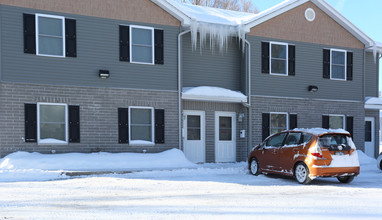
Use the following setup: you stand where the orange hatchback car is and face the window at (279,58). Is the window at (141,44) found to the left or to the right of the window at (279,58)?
left

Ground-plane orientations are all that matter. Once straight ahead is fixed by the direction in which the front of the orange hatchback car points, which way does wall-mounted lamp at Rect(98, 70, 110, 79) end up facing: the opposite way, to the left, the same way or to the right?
the opposite way

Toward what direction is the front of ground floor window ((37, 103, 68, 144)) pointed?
toward the camera

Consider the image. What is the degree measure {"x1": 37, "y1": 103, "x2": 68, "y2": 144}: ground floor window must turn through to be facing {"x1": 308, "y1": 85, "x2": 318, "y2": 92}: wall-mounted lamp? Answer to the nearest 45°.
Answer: approximately 90° to its left

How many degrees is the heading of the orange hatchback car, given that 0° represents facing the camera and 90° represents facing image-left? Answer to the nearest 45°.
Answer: approximately 135°

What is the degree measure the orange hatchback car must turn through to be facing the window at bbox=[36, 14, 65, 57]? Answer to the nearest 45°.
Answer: approximately 45° to its left

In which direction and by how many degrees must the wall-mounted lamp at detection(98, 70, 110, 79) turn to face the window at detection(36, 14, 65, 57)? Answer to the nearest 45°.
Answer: approximately 90° to its right

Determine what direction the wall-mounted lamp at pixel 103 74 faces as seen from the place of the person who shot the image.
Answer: facing the viewer

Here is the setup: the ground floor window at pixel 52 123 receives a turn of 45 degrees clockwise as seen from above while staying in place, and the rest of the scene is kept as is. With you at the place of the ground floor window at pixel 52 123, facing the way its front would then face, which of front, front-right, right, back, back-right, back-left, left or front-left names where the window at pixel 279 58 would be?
back-left

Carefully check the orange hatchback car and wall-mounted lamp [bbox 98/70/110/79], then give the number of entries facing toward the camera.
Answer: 1

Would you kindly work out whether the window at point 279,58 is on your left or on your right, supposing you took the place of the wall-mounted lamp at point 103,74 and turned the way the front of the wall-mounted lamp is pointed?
on your left

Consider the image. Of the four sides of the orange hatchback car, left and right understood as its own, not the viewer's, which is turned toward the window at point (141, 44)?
front

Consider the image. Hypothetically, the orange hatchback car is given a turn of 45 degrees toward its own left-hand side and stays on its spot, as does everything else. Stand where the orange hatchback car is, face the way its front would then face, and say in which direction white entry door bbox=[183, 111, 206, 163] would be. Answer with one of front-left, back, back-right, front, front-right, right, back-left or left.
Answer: front-right

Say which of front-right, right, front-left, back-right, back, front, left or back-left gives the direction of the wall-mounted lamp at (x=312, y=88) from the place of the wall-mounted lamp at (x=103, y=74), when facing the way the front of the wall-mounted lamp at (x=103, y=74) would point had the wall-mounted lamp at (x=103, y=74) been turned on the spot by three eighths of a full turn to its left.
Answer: front-right

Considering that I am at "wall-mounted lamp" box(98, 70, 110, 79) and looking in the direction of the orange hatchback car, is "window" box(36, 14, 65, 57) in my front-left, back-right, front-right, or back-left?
back-right

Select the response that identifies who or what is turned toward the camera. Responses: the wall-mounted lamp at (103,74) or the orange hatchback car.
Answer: the wall-mounted lamp

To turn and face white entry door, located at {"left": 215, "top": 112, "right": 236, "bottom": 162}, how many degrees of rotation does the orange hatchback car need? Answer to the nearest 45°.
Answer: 0° — it already faces it

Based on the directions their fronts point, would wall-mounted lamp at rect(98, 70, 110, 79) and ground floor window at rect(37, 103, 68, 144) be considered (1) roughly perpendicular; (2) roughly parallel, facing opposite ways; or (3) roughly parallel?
roughly parallel

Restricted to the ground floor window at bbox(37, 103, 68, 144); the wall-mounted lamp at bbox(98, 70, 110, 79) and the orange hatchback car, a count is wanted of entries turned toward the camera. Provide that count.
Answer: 2
